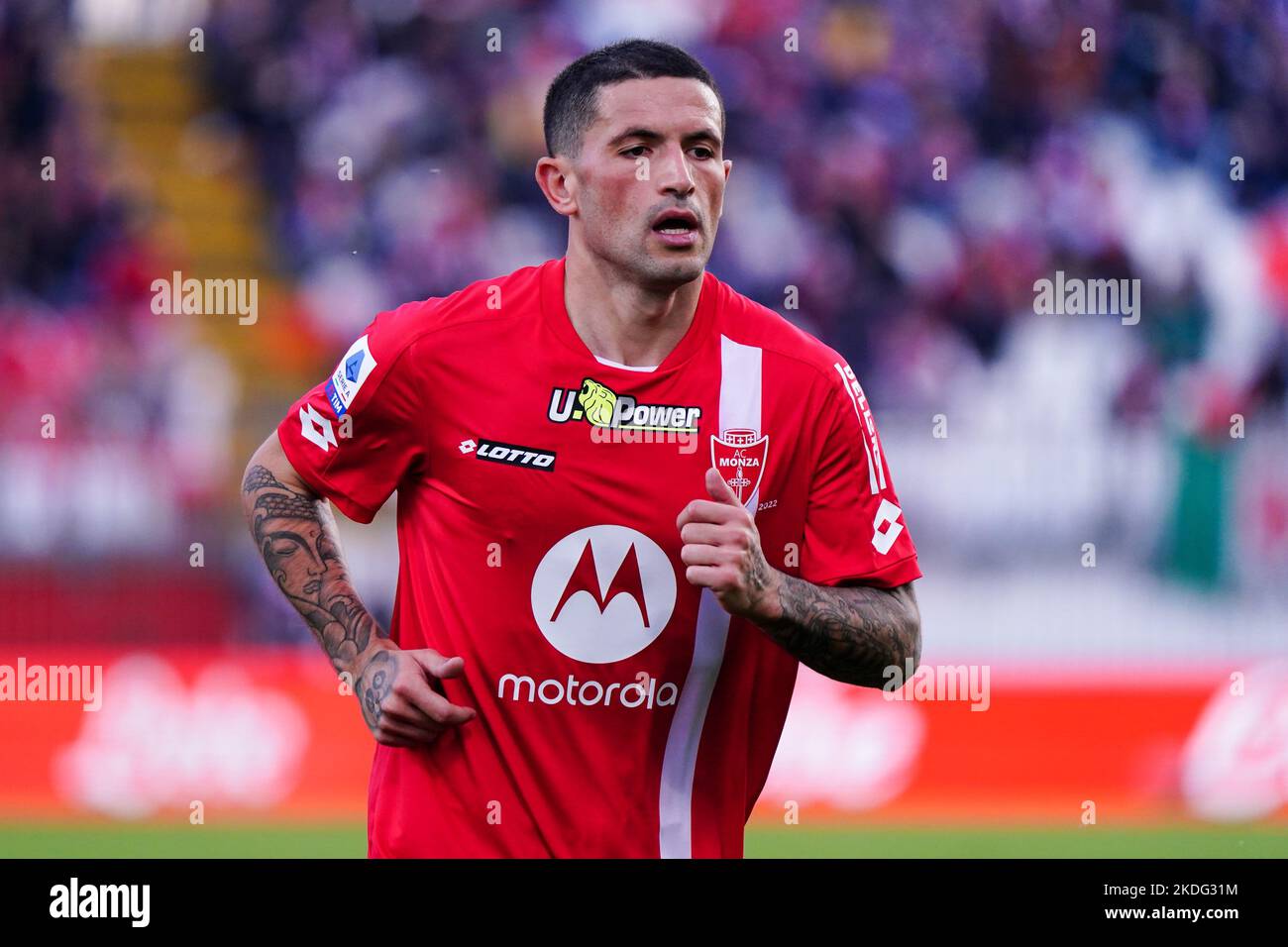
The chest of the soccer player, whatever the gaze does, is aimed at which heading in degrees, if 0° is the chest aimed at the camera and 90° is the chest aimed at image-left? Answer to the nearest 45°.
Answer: approximately 0°
